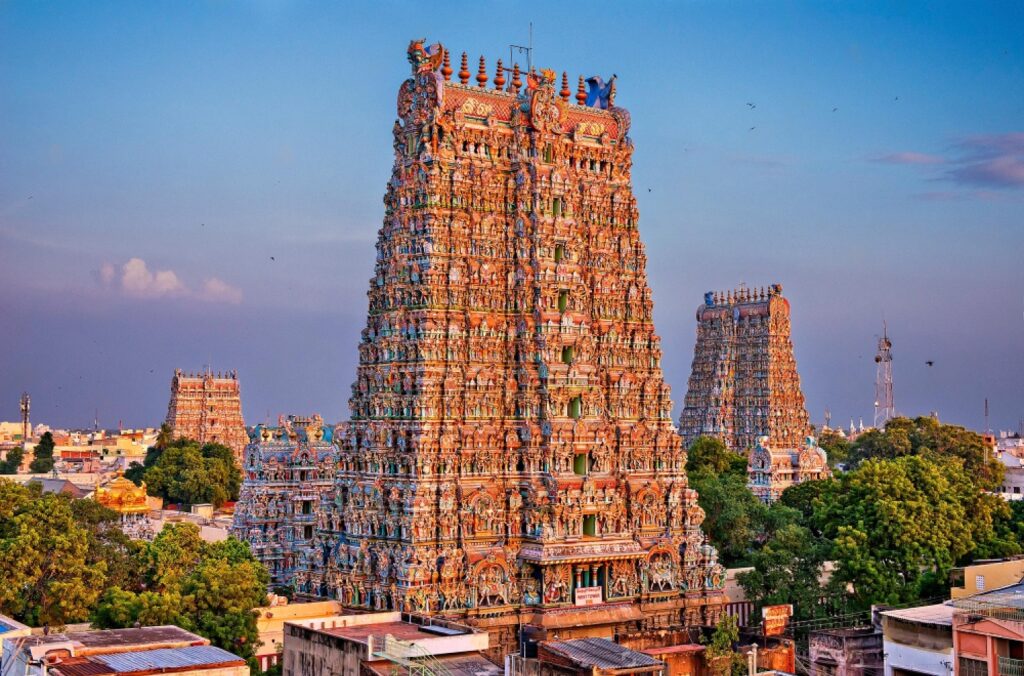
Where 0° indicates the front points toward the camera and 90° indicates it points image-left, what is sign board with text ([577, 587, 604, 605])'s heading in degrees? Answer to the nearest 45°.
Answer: approximately 0°

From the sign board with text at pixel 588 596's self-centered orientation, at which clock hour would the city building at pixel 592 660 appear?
The city building is roughly at 12 o'clock from the sign board with text.

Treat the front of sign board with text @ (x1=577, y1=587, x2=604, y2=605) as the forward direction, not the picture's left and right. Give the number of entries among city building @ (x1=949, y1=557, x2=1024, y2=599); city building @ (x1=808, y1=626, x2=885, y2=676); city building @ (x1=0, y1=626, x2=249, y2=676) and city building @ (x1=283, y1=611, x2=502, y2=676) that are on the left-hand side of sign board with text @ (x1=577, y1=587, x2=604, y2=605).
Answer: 2

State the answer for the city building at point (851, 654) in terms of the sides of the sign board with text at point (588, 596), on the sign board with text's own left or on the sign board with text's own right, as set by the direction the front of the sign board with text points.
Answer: on the sign board with text's own left

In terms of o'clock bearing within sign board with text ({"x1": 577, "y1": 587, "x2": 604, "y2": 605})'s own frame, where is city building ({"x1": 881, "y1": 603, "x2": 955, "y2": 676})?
The city building is roughly at 10 o'clock from the sign board with text.

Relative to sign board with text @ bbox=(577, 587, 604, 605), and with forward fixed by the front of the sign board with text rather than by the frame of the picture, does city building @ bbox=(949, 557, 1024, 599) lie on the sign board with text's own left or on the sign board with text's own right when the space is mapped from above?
on the sign board with text's own left

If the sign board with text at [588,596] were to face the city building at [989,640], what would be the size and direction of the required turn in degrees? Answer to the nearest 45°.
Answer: approximately 45° to its left

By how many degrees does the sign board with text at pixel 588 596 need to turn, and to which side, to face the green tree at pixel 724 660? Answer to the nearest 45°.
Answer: approximately 45° to its left
